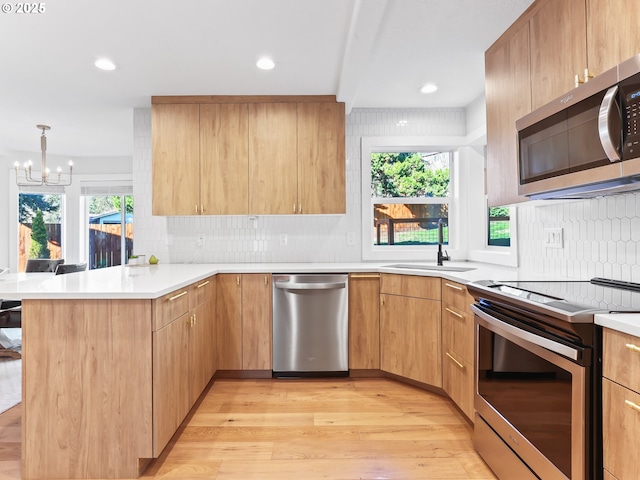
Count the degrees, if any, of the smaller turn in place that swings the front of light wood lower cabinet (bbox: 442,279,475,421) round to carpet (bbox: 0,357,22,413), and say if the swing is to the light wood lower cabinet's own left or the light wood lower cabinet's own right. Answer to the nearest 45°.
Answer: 0° — it already faces it

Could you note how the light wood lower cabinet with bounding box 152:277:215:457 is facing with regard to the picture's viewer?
facing to the right of the viewer

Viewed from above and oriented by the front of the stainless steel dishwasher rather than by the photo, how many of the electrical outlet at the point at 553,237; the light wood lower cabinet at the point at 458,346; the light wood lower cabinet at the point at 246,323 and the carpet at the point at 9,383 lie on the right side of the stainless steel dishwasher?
2

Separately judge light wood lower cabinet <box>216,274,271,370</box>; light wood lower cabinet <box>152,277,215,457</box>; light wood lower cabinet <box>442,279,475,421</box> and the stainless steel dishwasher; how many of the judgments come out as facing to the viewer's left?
1

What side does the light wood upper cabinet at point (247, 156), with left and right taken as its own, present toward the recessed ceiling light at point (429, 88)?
left

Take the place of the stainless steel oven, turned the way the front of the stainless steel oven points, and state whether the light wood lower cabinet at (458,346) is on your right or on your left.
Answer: on your right

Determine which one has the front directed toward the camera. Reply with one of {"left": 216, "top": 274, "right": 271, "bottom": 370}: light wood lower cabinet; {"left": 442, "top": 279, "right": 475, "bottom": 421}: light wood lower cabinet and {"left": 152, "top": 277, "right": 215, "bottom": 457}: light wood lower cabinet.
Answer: {"left": 216, "top": 274, "right": 271, "bottom": 370}: light wood lower cabinet

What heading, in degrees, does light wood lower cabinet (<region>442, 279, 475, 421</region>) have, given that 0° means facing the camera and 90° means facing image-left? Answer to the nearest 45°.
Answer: approximately 90°

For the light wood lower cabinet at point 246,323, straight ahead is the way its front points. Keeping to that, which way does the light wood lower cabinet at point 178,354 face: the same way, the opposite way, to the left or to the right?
to the left

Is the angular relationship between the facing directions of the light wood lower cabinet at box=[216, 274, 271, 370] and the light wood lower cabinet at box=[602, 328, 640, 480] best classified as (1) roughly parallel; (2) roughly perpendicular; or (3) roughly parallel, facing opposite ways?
roughly perpendicular

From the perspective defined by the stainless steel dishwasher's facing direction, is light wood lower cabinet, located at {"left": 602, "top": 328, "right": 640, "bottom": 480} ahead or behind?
ahead

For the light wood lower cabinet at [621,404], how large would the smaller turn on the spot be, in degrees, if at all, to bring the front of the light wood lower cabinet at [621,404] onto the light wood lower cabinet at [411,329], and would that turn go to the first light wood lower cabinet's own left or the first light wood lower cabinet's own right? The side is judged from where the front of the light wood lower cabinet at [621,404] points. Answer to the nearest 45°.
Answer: approximately 90° to the first light wood lower cabinet's own right

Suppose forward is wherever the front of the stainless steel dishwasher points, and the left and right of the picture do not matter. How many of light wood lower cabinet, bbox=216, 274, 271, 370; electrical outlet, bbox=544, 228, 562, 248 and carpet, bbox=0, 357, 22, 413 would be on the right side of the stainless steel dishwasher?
2

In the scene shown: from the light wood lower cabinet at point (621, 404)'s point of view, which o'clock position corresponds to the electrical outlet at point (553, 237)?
The electrical outlet is roughly at 4 o'clock from the light wood lower cabinet.

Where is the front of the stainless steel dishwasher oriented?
toward the camera

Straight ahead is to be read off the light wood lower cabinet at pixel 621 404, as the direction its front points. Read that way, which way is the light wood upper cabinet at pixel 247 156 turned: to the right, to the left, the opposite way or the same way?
to the left

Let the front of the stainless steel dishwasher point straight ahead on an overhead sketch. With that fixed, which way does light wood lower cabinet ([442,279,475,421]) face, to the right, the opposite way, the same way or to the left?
to the right
